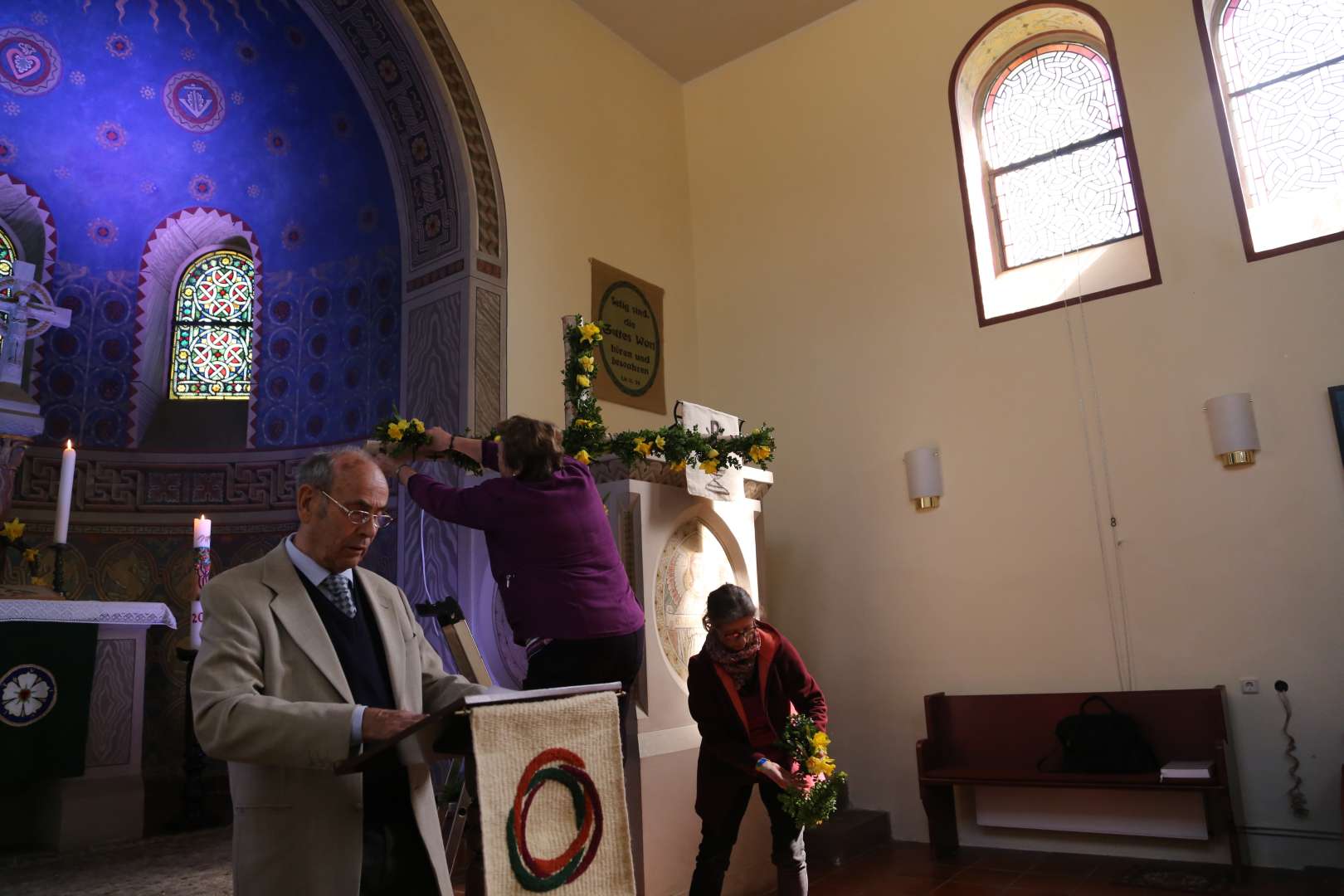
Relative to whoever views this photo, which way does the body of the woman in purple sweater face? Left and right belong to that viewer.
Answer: facing away from the viewer and to the left of the viewer

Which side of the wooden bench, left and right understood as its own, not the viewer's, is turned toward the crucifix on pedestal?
right

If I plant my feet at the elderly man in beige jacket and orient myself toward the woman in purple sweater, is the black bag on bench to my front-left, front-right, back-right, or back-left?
front-right

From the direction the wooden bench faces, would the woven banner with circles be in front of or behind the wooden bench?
in front

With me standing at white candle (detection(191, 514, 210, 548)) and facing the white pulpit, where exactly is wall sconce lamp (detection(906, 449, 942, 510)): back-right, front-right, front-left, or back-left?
front-left

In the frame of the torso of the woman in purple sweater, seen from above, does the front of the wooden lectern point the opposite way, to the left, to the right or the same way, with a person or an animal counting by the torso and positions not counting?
the opposite way

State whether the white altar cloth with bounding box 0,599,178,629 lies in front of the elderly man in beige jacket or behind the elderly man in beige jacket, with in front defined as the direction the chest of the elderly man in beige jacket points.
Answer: behind

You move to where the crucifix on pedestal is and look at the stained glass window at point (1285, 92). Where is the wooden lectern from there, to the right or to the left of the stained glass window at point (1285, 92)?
right

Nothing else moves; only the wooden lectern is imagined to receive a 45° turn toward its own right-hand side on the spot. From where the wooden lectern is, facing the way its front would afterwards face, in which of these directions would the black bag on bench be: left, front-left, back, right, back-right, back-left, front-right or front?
back-left

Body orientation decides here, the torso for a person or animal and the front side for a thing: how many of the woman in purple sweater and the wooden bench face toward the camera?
1

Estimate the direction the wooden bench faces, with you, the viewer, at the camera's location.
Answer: facing the viewer

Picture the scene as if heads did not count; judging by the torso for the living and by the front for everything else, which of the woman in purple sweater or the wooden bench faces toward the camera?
the wooden bench

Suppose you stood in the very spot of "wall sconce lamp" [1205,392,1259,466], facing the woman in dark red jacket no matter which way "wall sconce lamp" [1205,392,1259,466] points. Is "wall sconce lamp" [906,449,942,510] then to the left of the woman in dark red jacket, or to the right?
right

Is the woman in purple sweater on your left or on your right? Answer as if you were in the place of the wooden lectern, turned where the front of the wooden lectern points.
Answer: on your left

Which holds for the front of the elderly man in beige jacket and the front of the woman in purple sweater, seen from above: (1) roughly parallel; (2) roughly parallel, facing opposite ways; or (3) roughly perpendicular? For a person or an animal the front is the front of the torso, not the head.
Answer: roughly parallel, facing opposite ways
